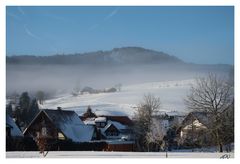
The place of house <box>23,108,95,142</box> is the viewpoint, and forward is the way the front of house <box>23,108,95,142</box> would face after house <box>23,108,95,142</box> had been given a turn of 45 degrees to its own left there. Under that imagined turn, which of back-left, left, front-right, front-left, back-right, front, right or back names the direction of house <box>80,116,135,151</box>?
left

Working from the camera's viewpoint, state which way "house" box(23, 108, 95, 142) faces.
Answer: facing the viewer and to the left of the viewer

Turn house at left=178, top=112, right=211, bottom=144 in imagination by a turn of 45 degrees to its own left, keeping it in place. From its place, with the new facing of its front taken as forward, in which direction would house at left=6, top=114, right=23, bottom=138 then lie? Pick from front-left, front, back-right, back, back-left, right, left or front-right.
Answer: back-right

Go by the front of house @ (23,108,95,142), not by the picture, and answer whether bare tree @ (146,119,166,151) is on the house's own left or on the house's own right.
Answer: on the house's own left

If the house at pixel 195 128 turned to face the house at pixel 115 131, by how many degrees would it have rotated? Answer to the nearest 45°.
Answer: approximately 90° to its right

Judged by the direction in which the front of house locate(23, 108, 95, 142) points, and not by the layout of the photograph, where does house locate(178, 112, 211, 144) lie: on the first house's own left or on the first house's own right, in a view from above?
on the first house's own left

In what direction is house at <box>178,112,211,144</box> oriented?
toward the camera

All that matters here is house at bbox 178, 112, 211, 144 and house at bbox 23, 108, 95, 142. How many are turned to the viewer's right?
0

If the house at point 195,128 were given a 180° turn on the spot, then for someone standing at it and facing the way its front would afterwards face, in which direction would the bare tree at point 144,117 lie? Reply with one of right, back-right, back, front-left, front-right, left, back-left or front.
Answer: left
